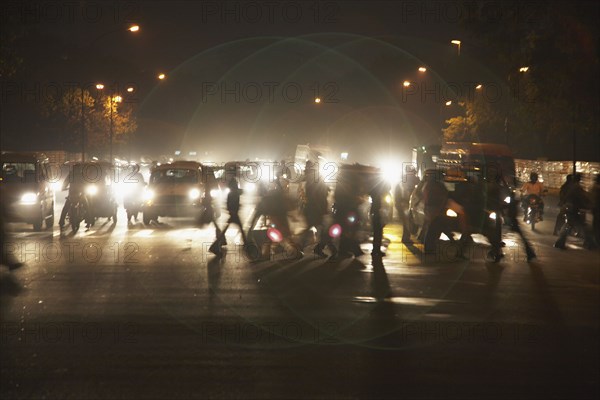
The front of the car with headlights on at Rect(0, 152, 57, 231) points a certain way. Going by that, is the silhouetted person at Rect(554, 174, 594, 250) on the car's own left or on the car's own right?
on the car's own left

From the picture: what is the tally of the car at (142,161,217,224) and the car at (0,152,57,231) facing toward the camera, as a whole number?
2

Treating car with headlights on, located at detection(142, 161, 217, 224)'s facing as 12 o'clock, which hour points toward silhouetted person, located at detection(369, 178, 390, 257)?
The silhouetted person is roughly at 11 o'clock from the car with headlights on.

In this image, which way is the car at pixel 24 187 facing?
toward the camera

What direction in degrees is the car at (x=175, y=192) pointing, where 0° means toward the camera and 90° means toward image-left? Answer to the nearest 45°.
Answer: approximately 0°

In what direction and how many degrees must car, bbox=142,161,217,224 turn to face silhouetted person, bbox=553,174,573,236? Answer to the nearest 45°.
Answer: approximately 45° to its left

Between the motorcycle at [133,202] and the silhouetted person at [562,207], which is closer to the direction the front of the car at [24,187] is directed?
the silhouetted person

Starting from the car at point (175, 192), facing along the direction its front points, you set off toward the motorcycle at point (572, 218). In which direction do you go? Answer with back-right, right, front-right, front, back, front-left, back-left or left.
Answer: front-left

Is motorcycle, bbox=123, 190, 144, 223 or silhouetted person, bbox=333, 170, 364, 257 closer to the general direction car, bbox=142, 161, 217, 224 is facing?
the silhouetted person

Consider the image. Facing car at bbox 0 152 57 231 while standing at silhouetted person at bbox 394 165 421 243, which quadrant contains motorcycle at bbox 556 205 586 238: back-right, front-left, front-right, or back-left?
back-right
